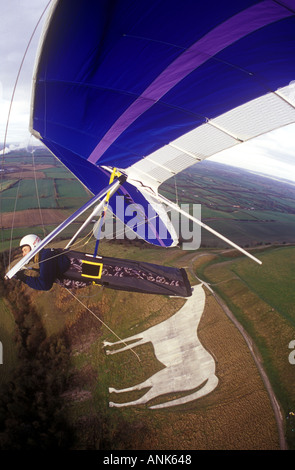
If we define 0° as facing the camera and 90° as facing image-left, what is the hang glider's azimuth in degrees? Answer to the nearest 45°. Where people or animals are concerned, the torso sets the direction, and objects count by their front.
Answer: approximately 90°
